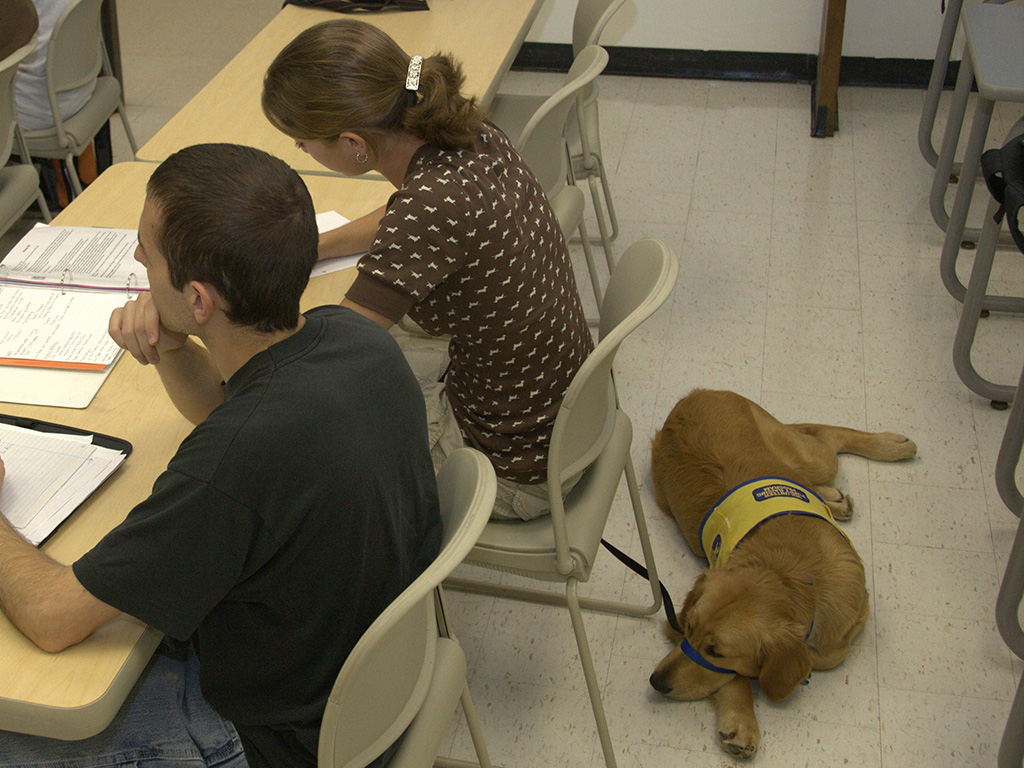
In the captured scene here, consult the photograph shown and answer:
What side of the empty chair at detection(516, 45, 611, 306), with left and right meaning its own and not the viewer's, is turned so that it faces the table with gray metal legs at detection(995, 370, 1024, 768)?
back

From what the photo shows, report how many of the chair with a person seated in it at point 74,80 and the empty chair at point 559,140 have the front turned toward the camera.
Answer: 0

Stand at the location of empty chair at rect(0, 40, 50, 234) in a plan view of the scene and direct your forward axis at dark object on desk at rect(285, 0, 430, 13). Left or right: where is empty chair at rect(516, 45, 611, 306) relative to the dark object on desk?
right

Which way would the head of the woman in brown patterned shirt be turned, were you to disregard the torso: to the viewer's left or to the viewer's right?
to the viewer's left

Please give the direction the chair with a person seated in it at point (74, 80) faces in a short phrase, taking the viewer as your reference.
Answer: facing away from the viewer and to the left of the viewer

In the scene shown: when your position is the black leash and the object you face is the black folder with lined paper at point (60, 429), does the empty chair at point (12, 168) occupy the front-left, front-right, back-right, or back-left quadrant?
front-right

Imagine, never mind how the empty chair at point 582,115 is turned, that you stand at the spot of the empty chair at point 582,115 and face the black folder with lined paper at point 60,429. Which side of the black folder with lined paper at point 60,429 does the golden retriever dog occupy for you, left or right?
left

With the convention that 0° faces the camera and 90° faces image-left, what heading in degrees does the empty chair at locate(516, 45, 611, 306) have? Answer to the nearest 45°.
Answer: approximately 135°

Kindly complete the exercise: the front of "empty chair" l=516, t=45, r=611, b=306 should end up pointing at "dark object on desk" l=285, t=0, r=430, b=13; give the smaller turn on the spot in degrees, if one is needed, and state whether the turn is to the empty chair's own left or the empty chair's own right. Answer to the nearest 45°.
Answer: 0° — it already faces it

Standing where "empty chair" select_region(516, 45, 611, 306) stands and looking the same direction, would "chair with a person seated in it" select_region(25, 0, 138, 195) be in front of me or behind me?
in front

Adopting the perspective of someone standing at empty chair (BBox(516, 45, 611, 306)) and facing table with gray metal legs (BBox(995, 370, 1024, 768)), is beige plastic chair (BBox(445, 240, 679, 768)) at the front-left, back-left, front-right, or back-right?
front-right

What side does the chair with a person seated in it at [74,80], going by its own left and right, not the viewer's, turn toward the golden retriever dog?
back

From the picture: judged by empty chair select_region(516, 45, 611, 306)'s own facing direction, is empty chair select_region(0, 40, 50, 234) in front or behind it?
in front

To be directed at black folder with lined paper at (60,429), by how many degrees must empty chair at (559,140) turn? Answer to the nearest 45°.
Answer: approximately 90° to its left
